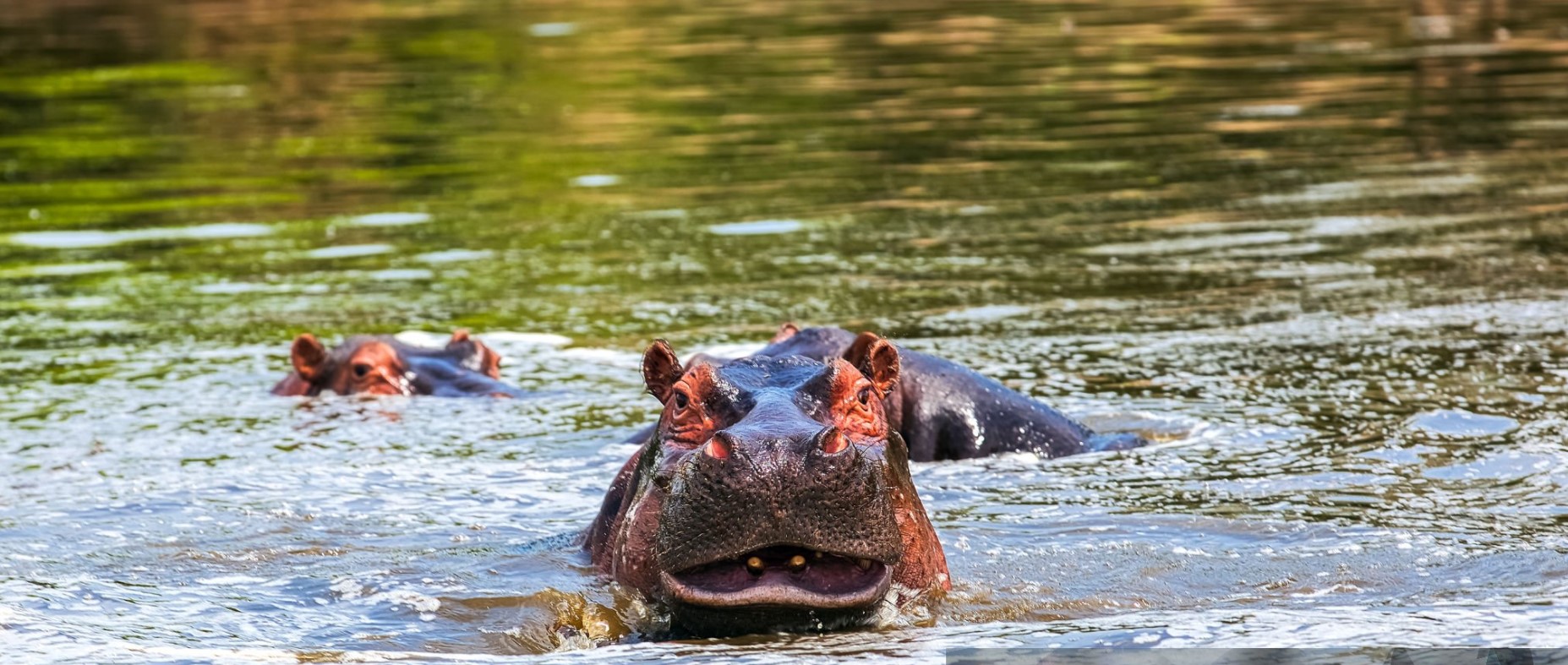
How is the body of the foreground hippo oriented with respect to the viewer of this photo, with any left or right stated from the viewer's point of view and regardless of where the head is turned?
facing the viewer
